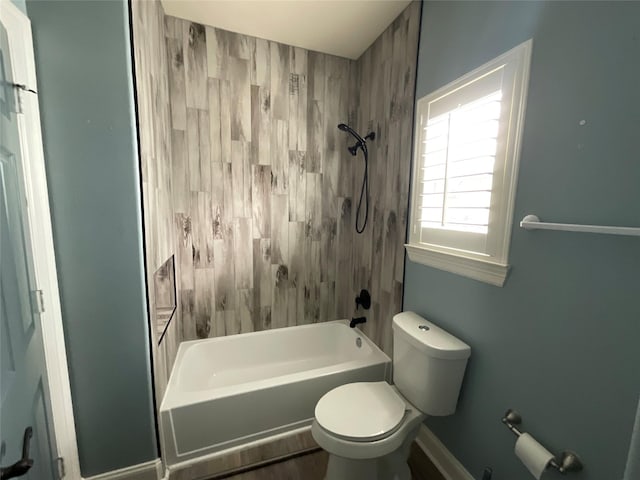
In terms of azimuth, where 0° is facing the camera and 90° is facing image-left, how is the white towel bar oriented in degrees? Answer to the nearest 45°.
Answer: approximately 45°

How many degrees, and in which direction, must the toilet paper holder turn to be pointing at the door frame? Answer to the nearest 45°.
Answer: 0° — it already faces it

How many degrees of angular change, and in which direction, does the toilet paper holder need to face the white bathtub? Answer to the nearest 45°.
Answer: approximately 45° to its right
